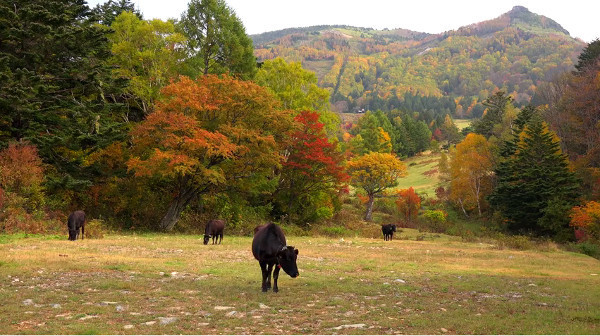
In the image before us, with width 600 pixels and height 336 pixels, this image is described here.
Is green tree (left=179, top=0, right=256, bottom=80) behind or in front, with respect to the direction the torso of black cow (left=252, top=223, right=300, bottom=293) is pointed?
behind

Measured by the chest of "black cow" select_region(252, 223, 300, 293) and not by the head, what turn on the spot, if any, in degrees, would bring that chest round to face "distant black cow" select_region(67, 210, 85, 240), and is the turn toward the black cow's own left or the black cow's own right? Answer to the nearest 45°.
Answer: approximately 180°

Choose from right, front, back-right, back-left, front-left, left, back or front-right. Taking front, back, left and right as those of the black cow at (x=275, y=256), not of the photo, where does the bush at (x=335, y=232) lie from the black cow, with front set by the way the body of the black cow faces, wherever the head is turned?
back-left

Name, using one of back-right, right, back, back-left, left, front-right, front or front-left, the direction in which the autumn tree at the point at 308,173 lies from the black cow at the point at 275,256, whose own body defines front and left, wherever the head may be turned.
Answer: back-left

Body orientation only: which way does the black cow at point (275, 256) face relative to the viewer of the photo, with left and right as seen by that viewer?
facing the viewer and to the right of the viewer

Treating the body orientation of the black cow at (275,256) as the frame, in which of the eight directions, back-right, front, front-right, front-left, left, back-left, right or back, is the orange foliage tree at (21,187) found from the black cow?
back

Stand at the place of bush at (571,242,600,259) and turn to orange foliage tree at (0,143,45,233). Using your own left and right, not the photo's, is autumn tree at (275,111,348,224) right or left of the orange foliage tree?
right

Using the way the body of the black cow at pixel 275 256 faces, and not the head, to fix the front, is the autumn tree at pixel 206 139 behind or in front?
behind

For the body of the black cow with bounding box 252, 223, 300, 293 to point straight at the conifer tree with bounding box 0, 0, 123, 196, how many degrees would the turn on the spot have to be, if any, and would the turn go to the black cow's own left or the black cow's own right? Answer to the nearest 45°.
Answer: approximately 180°

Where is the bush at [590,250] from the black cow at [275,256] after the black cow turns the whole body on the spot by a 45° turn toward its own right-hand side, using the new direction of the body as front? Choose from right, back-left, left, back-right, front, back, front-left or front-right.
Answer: back-left

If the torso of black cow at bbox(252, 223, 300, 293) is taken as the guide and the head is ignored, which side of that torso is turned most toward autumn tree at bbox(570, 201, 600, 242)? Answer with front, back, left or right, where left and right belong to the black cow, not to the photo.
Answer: left
